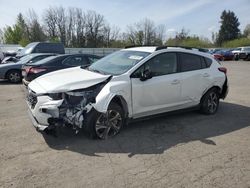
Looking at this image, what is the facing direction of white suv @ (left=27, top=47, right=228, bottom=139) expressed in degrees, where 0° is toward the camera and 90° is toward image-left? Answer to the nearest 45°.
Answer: approximately 45°

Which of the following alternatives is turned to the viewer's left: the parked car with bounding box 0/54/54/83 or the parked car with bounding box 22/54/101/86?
the parked car with bounding box 0/54/54/83

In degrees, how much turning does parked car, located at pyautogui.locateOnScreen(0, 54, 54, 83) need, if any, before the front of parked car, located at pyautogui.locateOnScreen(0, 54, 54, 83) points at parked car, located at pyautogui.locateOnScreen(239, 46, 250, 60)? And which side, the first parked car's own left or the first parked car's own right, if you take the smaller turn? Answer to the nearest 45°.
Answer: approximately 135° to the first parked car's own right

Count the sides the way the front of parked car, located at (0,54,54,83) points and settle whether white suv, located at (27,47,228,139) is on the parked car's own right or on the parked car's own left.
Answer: on the parked car's own left

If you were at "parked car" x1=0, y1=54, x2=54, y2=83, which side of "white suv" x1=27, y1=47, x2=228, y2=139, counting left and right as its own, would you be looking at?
right

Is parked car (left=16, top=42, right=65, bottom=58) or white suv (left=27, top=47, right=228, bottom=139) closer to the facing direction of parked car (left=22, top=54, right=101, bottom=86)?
the parked car

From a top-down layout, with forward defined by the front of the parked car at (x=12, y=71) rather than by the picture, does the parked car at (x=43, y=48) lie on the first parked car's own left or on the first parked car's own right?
on the first parked car's own right

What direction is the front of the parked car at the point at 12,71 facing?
to the viewer's left
